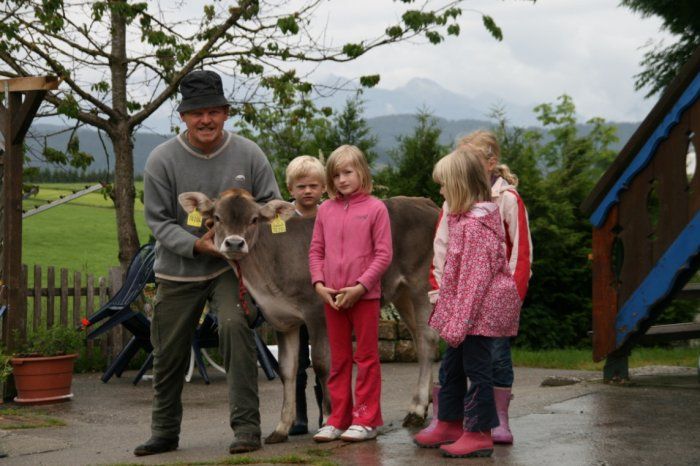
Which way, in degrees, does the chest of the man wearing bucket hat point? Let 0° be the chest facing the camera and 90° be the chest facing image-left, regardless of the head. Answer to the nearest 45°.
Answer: approximately 0°

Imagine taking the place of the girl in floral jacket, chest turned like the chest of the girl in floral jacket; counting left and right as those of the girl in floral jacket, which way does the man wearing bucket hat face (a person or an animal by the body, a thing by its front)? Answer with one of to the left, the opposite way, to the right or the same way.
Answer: to the left

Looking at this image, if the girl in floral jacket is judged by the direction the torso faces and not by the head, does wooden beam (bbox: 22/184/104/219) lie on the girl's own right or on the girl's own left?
on the girl's own right

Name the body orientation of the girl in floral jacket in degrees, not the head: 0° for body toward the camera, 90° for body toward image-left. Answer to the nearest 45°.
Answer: approximately 90°

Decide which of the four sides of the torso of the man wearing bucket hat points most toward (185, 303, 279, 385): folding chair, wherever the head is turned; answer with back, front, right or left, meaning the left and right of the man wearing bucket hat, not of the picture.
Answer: back

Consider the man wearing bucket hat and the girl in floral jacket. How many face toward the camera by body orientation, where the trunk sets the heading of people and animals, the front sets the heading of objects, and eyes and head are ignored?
1

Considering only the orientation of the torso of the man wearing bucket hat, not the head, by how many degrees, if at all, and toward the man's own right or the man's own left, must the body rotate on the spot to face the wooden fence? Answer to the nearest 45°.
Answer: approximately 180°

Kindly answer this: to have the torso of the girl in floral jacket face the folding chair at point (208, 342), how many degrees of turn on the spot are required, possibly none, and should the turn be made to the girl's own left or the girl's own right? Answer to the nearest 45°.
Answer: approximately 45° to the girl's own right

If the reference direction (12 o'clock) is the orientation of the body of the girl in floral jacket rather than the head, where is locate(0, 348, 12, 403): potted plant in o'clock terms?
The potted plant is roughly at 1 o'clock from the girl in floral jacket.

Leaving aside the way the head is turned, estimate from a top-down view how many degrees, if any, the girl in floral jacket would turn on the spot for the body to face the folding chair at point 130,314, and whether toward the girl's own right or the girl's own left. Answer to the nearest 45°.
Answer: approximately 45° to the girl's own right

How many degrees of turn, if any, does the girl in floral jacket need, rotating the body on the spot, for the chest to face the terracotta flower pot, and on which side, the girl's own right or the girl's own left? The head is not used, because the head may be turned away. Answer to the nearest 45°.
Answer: approximately 45° to the girl's own right
